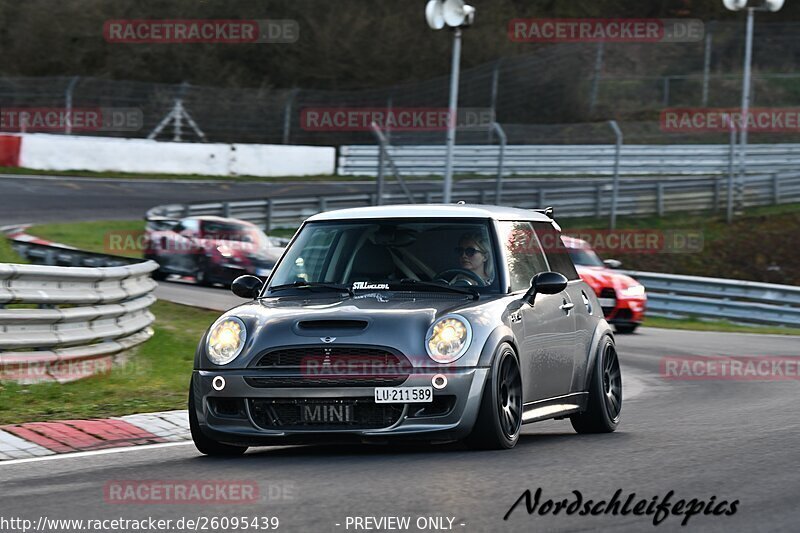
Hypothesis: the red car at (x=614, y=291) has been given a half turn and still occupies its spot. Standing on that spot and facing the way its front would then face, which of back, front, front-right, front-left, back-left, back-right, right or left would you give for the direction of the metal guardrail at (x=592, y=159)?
front-right

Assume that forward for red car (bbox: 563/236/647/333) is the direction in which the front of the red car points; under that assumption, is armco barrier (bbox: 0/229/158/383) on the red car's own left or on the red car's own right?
on the red car's own right

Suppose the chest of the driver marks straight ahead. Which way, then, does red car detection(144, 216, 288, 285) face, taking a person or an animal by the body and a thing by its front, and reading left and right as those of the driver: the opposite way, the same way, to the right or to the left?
to the left

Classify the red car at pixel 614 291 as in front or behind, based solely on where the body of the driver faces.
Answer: behind

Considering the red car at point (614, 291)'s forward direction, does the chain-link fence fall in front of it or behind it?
behind

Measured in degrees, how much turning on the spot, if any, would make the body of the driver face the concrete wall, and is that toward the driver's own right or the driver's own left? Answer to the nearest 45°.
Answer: approximately 135° to the driver's own right

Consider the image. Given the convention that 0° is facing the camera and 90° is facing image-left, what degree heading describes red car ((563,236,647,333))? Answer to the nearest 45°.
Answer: approximately 315°

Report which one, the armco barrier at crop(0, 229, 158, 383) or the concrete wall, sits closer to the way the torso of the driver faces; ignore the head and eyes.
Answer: the armco barrier

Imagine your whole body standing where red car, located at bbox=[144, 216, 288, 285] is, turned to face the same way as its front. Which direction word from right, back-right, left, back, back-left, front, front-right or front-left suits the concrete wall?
back-left

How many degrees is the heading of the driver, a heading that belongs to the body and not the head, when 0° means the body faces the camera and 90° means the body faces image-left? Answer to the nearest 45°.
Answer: approximately 45°

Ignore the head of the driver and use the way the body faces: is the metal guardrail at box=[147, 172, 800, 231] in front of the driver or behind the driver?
behind

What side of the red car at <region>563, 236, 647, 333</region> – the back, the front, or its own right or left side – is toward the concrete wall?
back

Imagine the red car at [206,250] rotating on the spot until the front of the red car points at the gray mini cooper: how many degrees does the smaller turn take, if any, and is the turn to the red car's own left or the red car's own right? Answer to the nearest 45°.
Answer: approximately 45° to the red car's own right
